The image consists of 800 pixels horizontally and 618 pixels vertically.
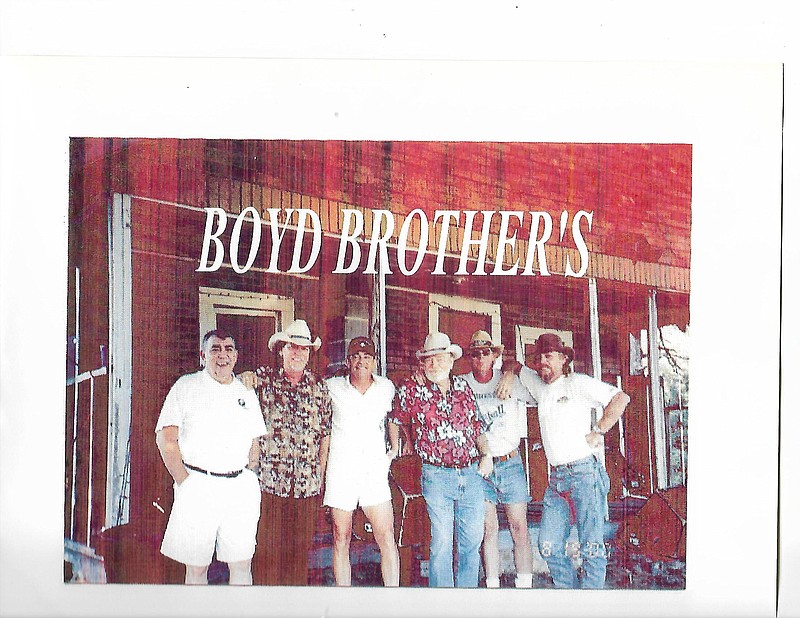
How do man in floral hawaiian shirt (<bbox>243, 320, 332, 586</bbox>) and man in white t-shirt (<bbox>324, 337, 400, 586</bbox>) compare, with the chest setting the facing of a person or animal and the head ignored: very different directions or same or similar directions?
same or similar directions

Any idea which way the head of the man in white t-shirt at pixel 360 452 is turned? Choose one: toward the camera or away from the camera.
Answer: toward the camera

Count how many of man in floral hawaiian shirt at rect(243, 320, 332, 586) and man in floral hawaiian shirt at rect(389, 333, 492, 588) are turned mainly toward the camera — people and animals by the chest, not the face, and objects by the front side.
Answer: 2

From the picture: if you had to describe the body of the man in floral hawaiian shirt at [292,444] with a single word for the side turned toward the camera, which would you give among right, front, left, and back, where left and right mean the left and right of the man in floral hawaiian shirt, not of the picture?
front

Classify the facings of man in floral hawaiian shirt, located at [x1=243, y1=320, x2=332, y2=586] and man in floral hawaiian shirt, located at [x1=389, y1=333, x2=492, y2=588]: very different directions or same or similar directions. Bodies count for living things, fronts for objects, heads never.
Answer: same or similar directions

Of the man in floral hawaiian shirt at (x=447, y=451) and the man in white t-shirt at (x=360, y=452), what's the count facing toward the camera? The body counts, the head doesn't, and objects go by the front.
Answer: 2

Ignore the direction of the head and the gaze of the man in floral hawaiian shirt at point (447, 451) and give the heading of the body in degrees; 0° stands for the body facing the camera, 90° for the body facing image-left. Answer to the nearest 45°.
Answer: approximately 0°

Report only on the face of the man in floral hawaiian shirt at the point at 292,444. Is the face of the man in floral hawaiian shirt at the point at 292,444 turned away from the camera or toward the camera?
toward the camera
